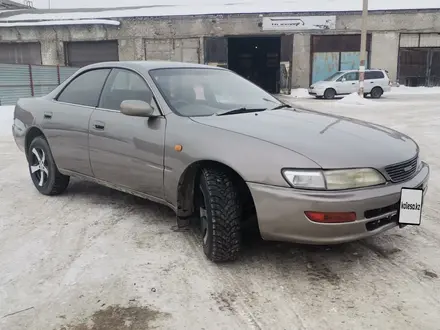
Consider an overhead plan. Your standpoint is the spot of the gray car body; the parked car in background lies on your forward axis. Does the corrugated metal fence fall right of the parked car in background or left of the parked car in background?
left

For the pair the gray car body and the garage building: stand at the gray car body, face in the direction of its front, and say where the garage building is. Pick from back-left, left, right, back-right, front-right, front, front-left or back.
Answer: back-left

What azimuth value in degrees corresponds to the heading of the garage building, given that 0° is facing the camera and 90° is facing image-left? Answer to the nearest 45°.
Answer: approximately 0°

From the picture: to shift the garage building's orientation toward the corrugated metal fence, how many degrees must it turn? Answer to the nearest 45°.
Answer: approximately 45° to its right

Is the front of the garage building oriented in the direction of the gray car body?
yes

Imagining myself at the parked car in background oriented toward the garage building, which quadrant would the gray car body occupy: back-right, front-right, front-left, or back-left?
back-left

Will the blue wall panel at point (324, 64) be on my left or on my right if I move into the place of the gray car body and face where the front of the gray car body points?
on my left

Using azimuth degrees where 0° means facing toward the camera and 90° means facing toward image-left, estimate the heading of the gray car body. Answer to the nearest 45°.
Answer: approximately 315°
